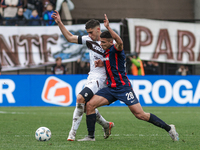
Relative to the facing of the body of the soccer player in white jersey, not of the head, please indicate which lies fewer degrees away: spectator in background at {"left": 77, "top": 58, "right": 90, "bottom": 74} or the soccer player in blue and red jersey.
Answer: the soccer player in blue and red jersey

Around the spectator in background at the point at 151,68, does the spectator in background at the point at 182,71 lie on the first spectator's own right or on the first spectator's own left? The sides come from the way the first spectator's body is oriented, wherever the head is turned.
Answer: on the first spectator's own left

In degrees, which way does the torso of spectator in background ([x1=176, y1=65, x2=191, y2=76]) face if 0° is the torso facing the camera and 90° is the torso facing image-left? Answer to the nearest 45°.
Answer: approximately 0°

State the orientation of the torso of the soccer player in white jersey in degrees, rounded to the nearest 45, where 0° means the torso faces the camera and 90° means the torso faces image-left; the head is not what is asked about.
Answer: approximately 45°

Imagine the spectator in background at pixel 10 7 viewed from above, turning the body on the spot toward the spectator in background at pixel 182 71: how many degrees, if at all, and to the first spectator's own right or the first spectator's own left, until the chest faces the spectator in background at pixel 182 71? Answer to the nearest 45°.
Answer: approximately 45° to the first spectator's own left

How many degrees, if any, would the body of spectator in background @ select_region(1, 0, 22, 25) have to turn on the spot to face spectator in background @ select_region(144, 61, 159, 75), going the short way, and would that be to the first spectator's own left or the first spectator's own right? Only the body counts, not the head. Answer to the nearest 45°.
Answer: approximately 45° to the first spectator's own left

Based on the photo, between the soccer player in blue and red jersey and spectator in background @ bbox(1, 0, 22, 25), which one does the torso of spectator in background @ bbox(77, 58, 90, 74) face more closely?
the soccer player in blue and red jersey

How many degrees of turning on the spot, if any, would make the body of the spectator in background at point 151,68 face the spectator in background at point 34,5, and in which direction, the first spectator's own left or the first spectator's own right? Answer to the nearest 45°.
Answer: approximately 90° to the first spectator's own right

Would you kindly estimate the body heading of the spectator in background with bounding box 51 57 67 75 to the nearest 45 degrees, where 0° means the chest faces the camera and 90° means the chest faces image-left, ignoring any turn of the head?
approximately 0°

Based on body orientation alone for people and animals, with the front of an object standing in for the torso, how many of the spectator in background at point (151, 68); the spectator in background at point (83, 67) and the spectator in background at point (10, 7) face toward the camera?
3

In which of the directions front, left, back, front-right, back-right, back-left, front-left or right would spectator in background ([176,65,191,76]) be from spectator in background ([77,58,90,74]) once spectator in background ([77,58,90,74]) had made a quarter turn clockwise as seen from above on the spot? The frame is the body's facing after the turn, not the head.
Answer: back

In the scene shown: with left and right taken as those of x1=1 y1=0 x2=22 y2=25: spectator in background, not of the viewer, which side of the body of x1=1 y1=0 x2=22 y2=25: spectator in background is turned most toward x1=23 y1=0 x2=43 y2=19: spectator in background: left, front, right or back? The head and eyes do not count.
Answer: left

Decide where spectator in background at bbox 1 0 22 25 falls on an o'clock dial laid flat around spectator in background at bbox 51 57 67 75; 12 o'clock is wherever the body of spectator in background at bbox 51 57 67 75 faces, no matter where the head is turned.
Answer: spectator in background at bbox 1 0 22 25 is roughly at 5 o'clock from spectator in background at bbox 51 57 67 75.

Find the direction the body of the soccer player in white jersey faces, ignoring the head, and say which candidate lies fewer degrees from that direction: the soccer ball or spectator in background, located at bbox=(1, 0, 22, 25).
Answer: the soccer ball

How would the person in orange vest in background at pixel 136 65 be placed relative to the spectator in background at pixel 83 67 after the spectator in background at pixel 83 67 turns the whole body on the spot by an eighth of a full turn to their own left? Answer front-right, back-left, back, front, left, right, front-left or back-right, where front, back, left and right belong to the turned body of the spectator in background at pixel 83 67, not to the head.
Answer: front-left
